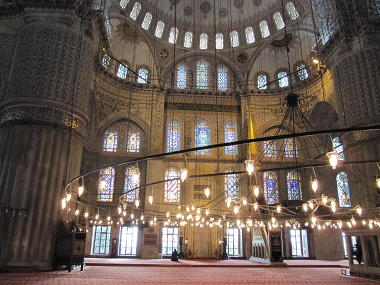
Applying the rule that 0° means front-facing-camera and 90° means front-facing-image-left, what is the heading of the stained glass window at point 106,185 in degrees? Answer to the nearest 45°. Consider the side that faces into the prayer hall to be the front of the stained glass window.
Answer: approximately 0°

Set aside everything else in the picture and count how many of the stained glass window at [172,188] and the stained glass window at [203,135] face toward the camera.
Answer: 2

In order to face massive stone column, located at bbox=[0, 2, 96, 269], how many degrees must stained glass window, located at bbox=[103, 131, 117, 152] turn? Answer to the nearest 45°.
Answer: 0° — it already faces it

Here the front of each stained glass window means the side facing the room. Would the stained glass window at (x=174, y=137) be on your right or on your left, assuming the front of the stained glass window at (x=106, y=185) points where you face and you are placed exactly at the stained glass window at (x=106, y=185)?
on your left

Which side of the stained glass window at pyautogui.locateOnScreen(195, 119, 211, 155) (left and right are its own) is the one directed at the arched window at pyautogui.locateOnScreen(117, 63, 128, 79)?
right

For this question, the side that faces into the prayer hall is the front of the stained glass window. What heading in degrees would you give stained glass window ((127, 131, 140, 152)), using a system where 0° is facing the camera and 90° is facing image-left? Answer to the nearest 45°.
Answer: approximately 0°

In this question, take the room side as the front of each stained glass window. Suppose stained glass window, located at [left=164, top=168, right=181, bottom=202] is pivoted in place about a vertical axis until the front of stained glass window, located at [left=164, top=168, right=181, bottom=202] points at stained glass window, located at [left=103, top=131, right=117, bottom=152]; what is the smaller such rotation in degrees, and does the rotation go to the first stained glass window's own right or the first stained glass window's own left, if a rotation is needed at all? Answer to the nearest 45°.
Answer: approximately 90° to the first stained glass window's own right
